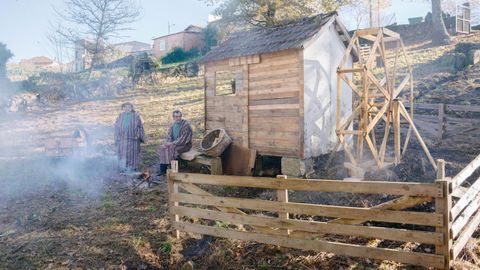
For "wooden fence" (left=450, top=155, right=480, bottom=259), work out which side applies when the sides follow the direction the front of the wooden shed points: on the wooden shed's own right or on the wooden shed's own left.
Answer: on the wooden shed's own left

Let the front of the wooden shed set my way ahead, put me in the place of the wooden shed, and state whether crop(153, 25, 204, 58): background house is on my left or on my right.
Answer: on my right

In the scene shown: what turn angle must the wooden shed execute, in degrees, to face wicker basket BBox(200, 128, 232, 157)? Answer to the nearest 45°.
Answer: approximately 45° to its right

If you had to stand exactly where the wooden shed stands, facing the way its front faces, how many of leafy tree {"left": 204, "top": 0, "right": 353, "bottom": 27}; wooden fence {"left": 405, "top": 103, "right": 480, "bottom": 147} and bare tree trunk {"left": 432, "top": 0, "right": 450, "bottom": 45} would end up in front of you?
0

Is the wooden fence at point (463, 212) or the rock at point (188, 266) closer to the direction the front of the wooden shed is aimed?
the rock

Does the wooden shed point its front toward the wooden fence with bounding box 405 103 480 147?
no

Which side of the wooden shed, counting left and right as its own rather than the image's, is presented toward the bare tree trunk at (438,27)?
back

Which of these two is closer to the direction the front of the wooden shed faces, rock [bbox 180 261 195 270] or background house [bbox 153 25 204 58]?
the rock

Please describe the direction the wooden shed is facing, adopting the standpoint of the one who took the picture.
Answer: facing the viewer and to the left of the viewer

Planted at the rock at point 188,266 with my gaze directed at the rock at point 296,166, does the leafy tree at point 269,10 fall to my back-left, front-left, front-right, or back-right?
front-left

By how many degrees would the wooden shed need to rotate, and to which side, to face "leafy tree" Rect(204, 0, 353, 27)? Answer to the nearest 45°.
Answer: approximately 135° to its right
